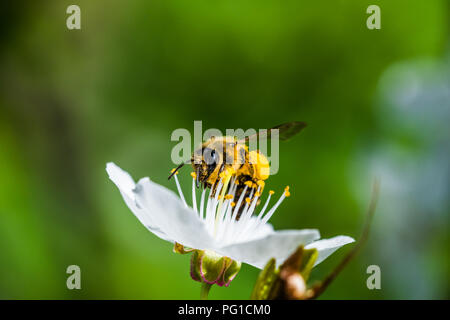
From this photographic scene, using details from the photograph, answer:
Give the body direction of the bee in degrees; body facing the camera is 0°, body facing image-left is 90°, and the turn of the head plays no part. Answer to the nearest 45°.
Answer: approximately 45°
